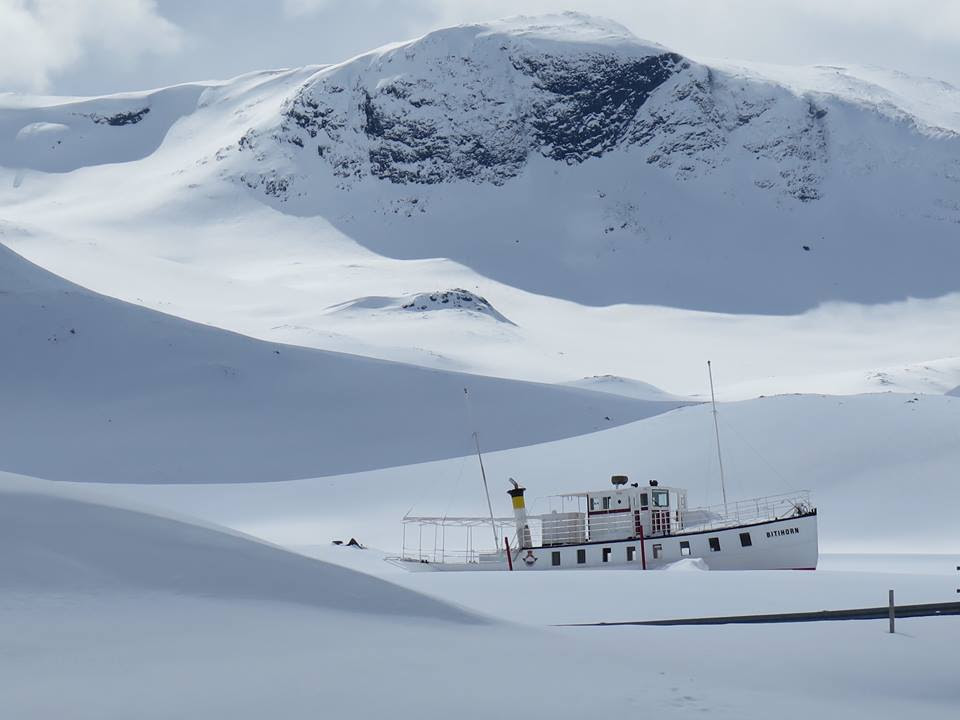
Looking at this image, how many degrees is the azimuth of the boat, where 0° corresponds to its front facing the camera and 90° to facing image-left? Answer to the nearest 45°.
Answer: approximately 270°
